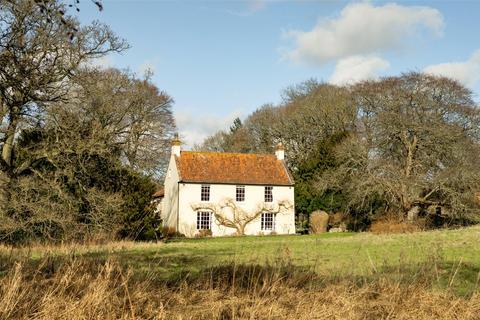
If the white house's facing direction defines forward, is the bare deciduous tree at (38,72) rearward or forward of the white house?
forward

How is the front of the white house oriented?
toward the camera

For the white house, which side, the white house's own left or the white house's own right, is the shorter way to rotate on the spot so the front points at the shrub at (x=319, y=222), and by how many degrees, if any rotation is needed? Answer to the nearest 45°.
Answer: approximately 90° to the white house's own left

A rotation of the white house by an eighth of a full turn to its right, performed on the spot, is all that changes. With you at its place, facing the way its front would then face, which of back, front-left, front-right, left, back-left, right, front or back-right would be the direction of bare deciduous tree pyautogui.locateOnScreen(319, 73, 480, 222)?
left
